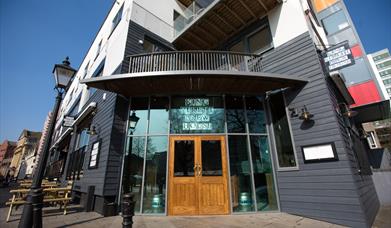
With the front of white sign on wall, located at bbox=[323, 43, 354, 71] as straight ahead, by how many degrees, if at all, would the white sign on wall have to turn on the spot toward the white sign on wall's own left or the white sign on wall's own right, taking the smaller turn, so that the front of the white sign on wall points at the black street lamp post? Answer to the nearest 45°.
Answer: approximately 45° to the white sign on wall's own right

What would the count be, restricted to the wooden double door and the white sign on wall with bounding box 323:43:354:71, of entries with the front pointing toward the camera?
2

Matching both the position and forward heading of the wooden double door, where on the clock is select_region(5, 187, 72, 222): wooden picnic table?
The wooden picnic table is roughly at 3 o'clock from the wooden double door.

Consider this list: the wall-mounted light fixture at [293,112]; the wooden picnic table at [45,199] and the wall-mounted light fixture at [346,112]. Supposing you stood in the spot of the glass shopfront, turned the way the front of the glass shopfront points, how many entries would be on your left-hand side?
2

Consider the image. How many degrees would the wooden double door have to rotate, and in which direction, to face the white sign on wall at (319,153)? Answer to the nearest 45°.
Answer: approximately 90° to its left

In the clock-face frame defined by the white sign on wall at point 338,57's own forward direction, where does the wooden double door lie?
The wooden double door is roughly at 2 o'clock from the white sign on wall.

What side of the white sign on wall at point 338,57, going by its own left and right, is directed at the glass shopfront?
right

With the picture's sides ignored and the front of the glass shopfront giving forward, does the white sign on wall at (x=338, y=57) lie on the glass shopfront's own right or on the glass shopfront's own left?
on the glass shopfront's own left

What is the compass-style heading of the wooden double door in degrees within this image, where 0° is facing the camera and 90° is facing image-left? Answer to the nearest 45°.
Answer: approximately 0°

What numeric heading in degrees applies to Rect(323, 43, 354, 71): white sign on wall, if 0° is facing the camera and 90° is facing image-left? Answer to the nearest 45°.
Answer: approximately 0°
